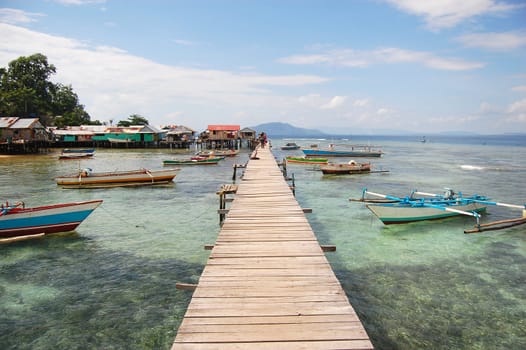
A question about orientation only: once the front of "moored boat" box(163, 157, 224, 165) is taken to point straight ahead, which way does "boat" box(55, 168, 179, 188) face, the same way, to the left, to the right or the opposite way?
the same way

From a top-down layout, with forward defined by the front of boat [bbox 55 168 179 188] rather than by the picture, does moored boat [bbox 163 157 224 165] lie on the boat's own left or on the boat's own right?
on the boat's own left

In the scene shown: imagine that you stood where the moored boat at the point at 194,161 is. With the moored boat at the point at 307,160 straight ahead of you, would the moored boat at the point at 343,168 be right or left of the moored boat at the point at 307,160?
right

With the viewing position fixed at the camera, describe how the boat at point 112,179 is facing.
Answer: facing to the right of the viewer

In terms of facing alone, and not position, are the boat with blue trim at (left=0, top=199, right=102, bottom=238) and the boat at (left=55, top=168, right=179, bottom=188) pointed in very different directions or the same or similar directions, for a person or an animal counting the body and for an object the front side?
same or similar directions

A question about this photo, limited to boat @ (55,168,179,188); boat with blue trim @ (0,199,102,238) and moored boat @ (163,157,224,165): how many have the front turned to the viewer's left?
0

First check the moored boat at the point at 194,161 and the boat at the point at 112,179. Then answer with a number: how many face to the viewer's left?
0

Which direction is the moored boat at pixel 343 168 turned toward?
to the viewer's left

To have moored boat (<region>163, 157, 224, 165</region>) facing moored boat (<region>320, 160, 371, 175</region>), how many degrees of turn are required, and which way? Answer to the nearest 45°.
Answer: approximately 45° to its right

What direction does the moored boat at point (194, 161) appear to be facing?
to the viewer's right

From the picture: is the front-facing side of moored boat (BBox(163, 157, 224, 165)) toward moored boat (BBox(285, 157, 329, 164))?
yes

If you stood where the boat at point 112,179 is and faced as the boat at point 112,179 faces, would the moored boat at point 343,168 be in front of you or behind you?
in front

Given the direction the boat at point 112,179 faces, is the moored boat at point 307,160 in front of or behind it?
in front

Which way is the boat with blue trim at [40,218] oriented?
to the viewer's right

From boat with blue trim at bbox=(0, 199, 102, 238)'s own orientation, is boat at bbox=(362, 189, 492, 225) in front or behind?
in front
